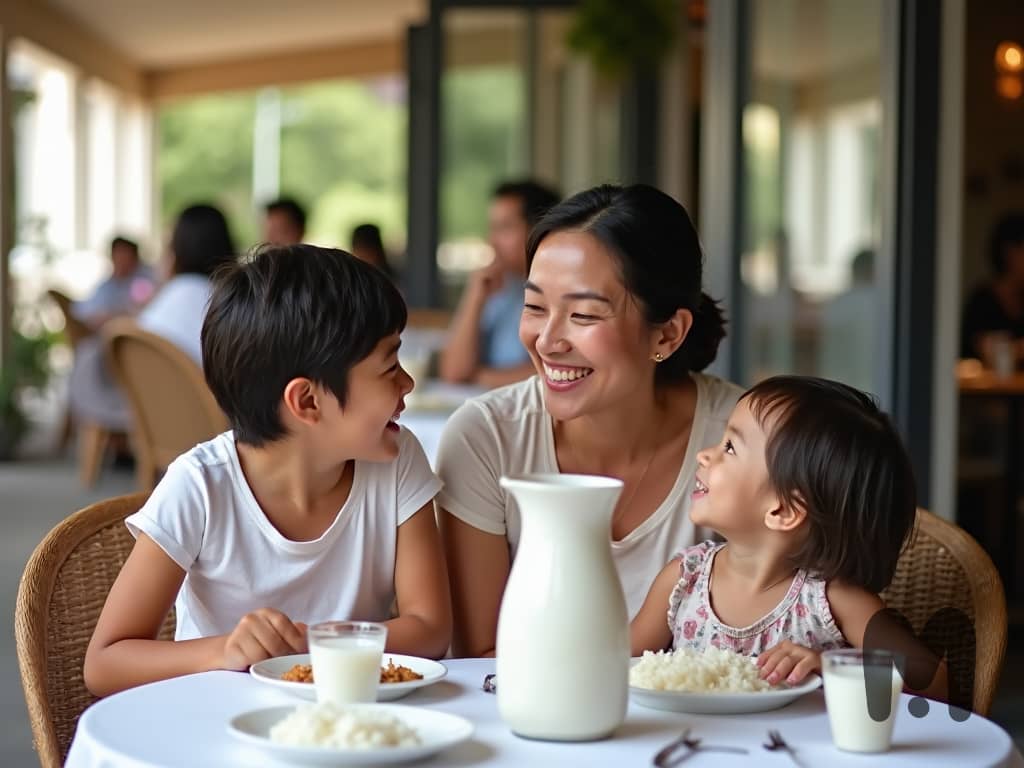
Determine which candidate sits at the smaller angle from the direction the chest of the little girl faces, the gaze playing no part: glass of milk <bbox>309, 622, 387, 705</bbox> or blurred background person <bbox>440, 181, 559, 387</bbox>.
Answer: the glass of milk

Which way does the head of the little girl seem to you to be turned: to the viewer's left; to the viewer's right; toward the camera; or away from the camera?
to the viewer's left

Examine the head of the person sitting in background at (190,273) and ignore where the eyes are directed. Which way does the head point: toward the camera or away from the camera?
away from the camera

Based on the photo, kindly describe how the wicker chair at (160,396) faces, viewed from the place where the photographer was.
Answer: facing away from the viewer and to the right of the viewer

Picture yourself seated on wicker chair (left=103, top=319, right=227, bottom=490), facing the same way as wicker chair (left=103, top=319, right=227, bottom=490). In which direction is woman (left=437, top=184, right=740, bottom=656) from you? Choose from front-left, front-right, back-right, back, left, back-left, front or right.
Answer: back-right

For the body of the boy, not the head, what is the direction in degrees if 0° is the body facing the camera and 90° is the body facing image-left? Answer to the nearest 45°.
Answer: approximately 315°

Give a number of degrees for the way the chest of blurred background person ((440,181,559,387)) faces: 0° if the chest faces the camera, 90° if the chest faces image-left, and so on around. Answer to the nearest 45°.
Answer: approximately 45°

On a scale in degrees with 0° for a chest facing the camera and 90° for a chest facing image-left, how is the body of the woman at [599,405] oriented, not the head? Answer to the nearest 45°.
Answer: approximately 45°

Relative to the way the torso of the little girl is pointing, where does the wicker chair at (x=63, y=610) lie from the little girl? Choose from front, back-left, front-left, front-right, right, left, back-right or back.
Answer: front-right

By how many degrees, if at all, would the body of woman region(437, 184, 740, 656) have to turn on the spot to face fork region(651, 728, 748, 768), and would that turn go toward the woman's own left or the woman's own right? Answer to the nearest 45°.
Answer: approximately 45° to the woman's own left
